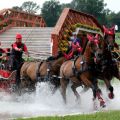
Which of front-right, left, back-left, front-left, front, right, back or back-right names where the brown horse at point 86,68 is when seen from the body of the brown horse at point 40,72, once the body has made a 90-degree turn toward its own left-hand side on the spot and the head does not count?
back-right

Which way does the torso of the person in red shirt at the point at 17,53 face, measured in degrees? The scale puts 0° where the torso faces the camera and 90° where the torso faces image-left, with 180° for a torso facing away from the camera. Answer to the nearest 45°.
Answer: approximately 315°

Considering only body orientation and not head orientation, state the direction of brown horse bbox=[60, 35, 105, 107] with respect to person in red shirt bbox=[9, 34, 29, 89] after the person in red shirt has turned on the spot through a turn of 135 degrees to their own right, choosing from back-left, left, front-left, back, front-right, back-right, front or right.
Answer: back-left

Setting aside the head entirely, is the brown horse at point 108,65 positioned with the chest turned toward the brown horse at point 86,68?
no

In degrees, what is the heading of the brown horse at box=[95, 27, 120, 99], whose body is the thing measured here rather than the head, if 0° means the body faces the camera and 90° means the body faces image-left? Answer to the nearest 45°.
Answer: approximately 0°

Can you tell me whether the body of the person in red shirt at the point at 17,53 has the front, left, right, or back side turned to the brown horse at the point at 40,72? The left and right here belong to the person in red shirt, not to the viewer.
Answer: front

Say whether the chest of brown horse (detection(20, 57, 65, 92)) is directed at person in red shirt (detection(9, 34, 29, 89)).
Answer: no

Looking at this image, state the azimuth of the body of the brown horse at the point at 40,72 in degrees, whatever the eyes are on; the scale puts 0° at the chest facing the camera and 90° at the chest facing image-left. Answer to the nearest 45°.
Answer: approximately 270°
